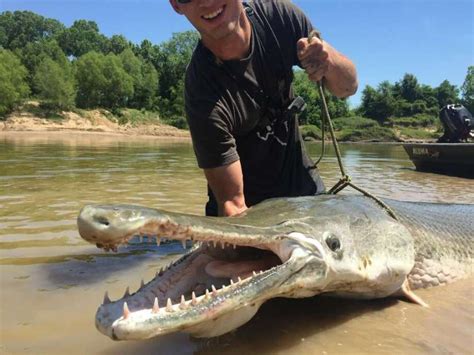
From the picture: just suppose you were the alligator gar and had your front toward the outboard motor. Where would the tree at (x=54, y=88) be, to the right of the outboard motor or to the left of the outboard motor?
left

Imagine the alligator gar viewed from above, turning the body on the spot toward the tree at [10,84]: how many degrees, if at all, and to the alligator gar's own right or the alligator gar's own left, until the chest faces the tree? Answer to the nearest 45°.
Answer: approximately 90° to the alligator gar's own right

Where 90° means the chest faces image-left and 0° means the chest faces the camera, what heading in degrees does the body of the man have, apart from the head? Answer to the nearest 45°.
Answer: approximately 0°
